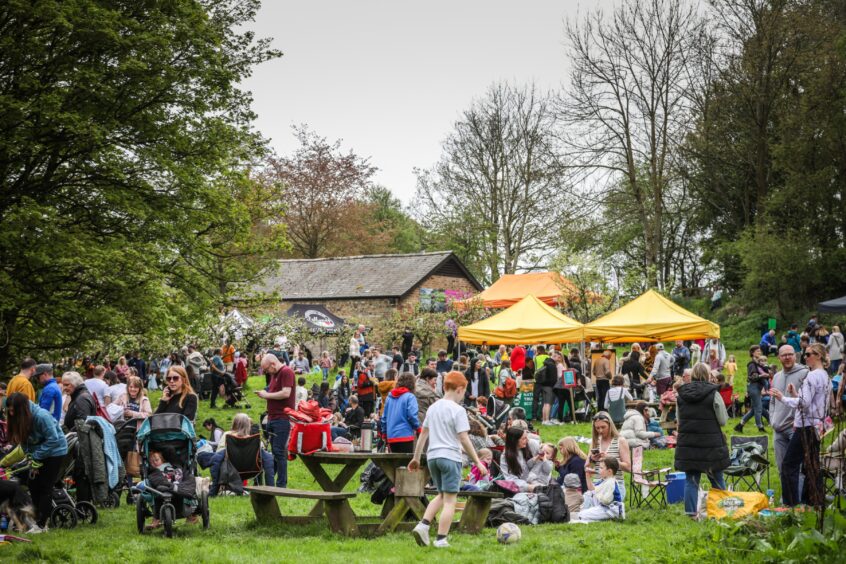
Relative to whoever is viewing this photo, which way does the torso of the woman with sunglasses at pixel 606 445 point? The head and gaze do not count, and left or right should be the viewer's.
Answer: facing the viewer and to the left of the viewer

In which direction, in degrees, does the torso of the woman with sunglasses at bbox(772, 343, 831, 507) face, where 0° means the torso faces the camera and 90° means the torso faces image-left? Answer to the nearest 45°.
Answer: approximately 90°

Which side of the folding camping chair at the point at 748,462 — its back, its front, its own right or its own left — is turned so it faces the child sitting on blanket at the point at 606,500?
front

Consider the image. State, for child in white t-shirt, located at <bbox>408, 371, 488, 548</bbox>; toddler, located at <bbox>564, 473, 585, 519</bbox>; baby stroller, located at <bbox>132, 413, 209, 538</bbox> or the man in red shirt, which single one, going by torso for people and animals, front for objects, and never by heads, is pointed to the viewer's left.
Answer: the man in red shirt

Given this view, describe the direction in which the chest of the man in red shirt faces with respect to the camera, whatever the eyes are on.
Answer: to the viewer's left

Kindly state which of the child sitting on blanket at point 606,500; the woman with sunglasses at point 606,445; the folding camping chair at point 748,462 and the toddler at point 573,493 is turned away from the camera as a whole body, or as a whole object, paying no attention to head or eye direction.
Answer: the toddler

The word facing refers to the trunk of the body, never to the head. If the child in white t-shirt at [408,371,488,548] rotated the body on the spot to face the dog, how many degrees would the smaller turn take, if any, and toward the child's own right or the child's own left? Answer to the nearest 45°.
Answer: approximately 135° to the child's own left

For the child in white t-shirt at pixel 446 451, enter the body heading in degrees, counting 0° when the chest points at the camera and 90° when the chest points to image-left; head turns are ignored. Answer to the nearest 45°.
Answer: approximately 225°

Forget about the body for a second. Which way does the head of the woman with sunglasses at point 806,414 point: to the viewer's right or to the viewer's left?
to the viewer's left
